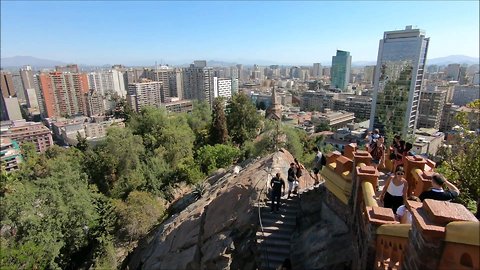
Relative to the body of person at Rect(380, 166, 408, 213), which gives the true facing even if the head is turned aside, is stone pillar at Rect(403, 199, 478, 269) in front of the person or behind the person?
in front

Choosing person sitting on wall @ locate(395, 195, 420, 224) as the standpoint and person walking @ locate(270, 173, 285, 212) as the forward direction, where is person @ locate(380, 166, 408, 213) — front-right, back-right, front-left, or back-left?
front-right

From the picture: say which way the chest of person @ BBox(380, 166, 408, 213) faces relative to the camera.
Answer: toward the camera

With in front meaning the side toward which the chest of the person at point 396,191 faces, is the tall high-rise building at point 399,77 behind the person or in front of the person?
behind

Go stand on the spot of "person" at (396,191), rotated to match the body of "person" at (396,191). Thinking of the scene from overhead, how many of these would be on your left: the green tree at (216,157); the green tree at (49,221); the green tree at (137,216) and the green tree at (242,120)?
0

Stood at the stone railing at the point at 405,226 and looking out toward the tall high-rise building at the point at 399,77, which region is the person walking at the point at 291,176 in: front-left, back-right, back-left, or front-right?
front-left

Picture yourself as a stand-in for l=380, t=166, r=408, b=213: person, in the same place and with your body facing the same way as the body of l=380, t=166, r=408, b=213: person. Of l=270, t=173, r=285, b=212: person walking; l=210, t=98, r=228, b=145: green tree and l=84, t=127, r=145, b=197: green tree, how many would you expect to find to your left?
0

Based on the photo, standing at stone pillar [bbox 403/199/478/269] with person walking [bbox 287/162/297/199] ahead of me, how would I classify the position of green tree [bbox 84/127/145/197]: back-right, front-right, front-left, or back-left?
front-left

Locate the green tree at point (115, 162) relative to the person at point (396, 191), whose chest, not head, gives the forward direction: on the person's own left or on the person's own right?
on the person's own right

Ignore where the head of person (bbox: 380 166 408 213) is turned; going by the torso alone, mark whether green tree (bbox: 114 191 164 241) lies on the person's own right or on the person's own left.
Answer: on the person's own right

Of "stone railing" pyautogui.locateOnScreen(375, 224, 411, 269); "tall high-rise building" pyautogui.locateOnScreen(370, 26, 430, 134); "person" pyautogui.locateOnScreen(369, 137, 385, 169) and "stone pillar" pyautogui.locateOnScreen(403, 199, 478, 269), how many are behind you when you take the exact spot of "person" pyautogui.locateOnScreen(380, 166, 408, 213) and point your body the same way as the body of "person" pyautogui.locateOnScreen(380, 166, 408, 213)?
2

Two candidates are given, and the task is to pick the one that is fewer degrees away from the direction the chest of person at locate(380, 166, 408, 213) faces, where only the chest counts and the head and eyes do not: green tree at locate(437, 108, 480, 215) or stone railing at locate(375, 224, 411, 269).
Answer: the stone railing

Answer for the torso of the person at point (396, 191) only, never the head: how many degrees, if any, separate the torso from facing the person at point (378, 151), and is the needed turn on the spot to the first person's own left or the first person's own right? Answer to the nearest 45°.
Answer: approximately 180°

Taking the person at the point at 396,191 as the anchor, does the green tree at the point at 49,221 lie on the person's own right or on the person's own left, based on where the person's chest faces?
on the person's own right

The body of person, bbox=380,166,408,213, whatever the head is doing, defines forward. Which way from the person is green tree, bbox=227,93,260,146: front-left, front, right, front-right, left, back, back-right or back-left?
back-right

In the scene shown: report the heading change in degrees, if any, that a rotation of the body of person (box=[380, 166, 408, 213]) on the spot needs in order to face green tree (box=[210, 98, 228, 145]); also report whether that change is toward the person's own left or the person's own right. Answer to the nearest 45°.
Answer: approximately 135° to the person's own right

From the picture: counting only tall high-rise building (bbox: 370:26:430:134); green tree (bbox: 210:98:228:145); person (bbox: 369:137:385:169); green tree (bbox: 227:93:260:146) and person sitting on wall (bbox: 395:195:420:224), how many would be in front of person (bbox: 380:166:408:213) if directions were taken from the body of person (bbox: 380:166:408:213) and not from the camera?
1

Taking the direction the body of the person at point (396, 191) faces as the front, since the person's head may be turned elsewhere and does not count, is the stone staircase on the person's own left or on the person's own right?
on the person's own right
